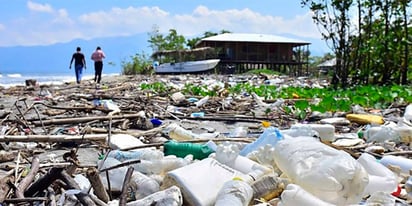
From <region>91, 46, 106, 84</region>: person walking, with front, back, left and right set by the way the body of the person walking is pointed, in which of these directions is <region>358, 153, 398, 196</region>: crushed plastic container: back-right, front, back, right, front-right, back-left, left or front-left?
back

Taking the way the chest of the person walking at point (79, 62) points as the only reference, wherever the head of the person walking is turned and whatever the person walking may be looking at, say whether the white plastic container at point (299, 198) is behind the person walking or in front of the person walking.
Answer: behind

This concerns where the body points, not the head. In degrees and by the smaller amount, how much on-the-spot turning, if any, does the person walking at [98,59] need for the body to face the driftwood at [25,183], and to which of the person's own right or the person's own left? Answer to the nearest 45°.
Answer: approximately 180°

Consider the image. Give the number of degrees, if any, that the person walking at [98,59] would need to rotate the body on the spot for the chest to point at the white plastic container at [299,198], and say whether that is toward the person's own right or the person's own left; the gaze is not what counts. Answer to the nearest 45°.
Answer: approximately 180°

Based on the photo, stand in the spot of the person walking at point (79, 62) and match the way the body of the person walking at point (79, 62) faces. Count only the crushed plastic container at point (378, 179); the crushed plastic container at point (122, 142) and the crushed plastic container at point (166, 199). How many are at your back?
3

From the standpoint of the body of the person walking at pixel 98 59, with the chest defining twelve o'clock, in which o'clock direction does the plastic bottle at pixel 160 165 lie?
The plastic bottle is roughly at 6 o'clock from the person walking.

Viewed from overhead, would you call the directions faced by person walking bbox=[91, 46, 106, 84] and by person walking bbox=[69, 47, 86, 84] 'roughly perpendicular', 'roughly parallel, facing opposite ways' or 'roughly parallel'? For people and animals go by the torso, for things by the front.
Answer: roughly parallel

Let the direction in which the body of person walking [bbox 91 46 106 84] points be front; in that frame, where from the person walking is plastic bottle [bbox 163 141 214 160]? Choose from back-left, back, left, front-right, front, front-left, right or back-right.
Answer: back

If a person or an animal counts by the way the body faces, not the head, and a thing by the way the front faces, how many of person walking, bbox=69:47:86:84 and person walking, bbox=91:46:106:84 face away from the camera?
2

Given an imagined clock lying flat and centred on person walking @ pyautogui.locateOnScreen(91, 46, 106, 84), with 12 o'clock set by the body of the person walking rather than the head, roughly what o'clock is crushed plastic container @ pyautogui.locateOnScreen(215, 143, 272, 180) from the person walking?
The crushed plastic container is roughly at 6 o'clock from the person walking.

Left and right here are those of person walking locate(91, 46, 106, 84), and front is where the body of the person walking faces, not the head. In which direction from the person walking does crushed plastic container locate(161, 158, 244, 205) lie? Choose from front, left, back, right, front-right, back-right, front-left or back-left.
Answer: back

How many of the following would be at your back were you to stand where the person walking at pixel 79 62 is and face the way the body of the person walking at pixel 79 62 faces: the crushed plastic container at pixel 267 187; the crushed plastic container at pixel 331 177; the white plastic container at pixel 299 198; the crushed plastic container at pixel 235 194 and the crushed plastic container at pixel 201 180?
5

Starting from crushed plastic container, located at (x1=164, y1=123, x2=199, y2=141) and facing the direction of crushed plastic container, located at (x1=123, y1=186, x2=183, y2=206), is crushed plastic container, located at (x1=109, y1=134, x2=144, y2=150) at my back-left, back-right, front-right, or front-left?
front-right

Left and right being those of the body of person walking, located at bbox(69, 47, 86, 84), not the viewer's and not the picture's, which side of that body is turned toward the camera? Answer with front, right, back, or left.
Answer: back

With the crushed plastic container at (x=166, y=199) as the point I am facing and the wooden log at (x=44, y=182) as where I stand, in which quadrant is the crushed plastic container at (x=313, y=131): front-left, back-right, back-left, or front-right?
front-left

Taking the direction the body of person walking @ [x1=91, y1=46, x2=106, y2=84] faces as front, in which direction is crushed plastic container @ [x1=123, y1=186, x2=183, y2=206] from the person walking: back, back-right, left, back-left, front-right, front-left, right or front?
back

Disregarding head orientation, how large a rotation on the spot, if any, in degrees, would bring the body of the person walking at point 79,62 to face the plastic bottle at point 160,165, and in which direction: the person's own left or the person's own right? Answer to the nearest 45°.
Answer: approximately 180°

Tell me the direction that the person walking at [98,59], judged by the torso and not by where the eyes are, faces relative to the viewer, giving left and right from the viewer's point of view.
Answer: facing away from the viewer
